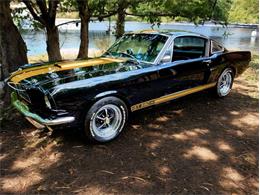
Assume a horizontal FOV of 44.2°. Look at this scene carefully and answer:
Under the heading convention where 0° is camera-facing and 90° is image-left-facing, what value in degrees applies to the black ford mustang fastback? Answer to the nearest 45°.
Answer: approximately 45°

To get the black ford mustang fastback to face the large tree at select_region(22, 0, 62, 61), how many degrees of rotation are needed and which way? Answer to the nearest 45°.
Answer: approximately 90° to its right

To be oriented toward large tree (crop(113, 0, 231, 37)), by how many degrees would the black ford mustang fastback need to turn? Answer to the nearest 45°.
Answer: approximately 135° to its right
